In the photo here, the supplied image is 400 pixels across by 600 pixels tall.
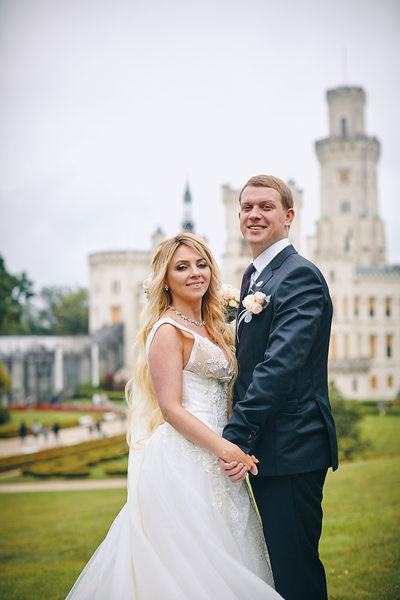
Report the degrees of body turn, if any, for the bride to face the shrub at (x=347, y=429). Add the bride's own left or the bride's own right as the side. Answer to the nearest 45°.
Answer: approximately 135° to the bride's own left

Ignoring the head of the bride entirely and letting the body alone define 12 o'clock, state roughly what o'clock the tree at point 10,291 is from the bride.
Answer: The tree is roughly at 7 o'clock from the bride.

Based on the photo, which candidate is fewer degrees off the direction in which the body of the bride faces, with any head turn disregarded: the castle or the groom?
the groom

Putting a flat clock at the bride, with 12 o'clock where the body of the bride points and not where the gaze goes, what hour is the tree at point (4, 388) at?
The tree is roughly at 7 o'clock from the bride.

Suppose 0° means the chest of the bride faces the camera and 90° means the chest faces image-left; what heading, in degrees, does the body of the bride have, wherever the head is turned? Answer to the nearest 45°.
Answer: approximately 315°

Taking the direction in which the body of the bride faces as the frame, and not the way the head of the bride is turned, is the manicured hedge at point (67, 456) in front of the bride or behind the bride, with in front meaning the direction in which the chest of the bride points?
behind

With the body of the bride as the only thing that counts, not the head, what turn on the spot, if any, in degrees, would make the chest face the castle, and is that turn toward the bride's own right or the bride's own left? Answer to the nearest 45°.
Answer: approximately 135° to the bride's own left
